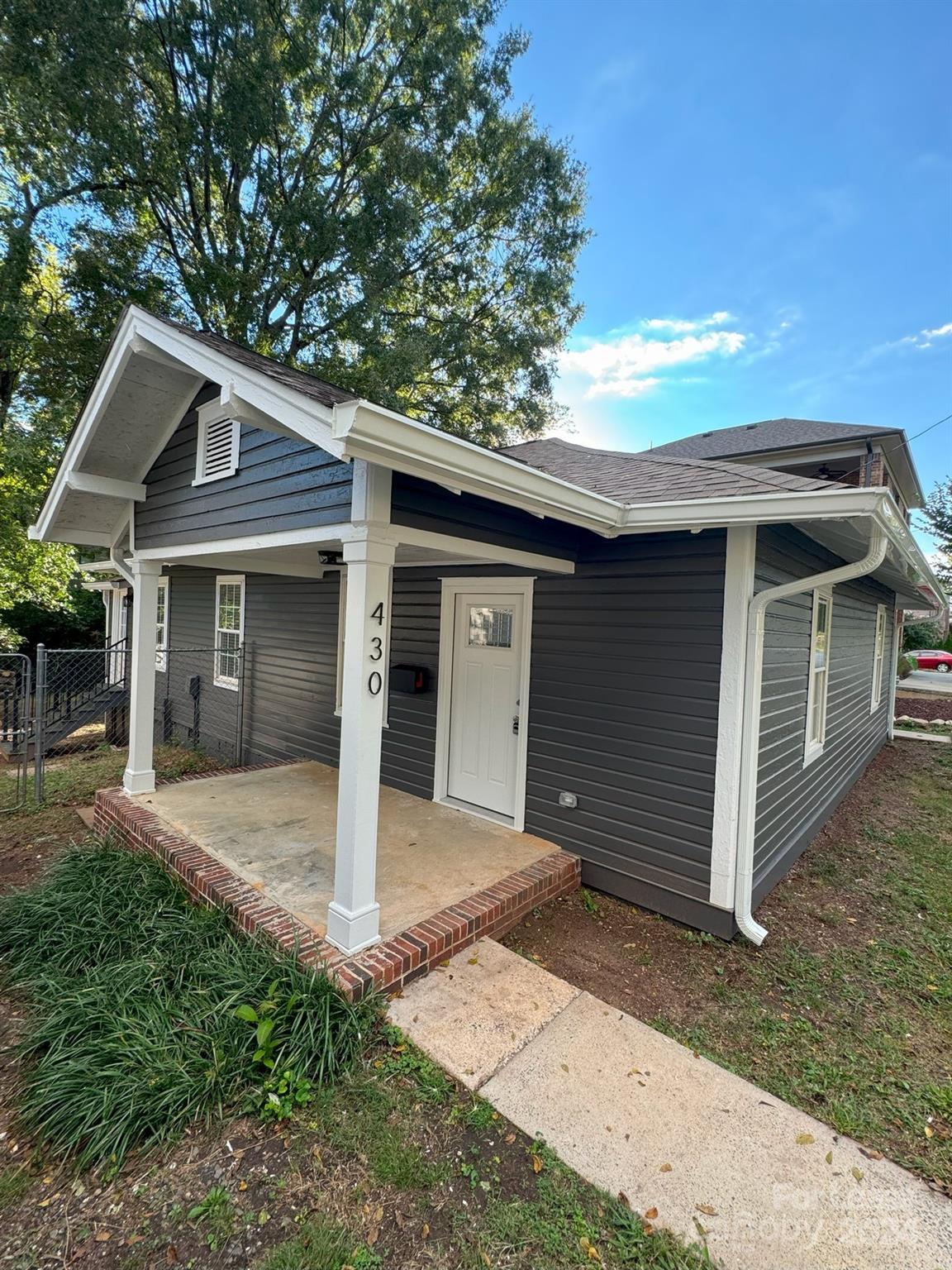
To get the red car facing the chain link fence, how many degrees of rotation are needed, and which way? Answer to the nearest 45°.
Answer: approximately 90° to its left

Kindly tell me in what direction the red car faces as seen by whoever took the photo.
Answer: facing to the left of the viewer

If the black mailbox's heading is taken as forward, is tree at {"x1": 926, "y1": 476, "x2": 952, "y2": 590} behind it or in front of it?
behind

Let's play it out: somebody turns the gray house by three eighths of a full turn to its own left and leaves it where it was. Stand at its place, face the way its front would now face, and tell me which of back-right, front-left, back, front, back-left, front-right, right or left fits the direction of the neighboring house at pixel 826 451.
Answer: front-left

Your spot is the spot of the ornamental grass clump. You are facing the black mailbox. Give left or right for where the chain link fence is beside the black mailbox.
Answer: left

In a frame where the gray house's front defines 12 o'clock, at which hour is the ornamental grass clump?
The ornamental grass clump is roughly at 12 o'clock from the gray house.

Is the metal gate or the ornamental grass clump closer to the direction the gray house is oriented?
the ornamental grass clump

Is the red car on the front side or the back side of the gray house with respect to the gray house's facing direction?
on the back side

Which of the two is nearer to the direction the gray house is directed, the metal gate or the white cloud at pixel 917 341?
the metal gate

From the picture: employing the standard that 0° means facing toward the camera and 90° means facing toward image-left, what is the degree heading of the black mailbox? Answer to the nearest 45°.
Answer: approximately 45°
